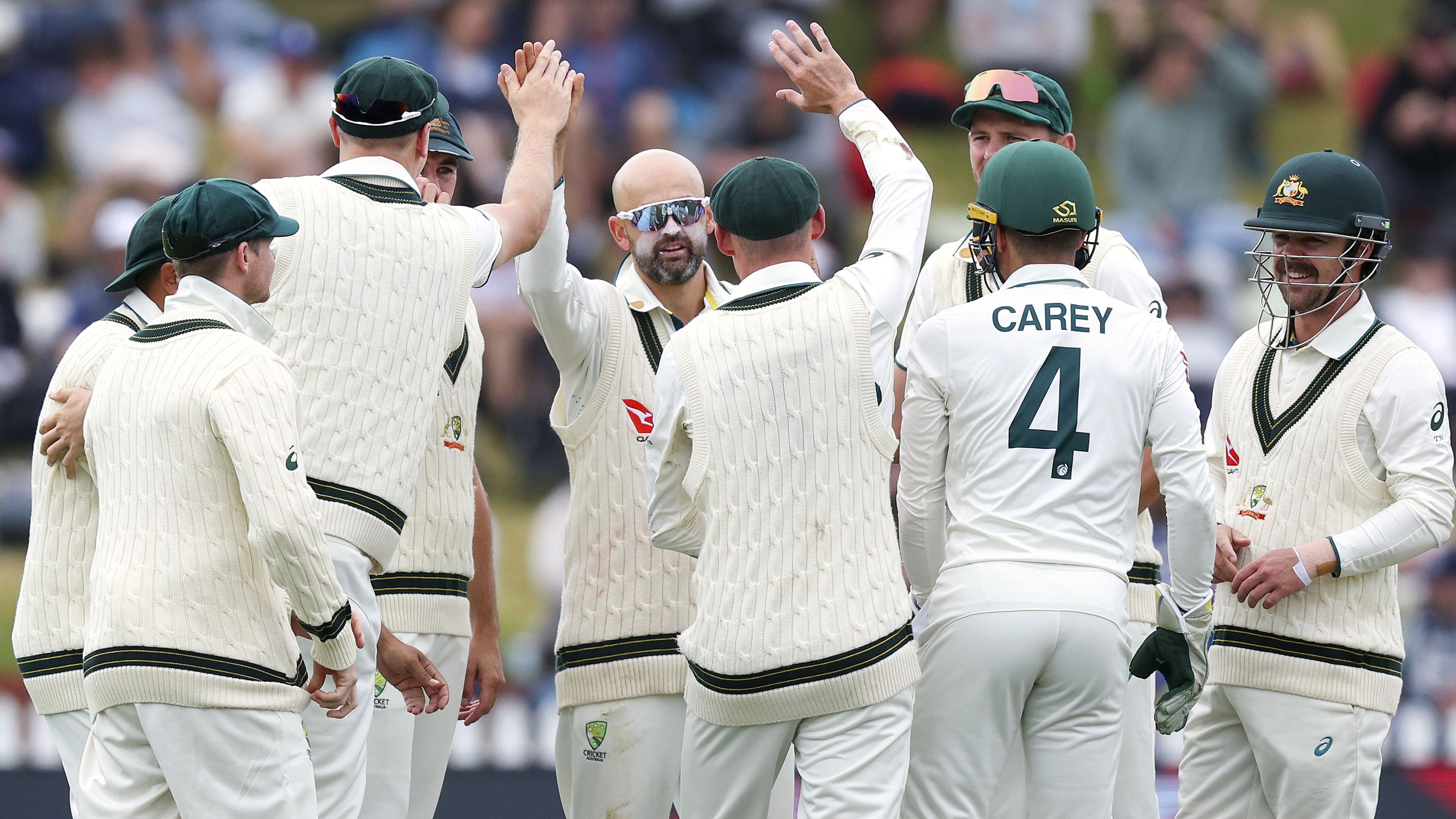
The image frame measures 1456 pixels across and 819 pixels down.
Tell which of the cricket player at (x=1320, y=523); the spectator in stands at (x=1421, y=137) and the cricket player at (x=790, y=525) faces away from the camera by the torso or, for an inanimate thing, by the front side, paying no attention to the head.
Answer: the cricket player at (x=790, y=525)

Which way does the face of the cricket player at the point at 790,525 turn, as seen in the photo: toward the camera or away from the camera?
away from the camera

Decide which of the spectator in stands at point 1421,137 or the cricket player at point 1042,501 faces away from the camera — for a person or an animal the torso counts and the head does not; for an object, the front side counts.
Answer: the cricket player

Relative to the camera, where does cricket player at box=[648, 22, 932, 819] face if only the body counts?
away from the camera

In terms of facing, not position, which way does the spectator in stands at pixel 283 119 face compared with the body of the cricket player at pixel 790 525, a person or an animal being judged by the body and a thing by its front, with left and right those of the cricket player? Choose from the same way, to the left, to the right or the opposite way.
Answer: the opposite way

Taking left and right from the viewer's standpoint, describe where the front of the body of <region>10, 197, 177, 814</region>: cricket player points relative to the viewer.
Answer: facing away from the viewer and to the right of the viewer

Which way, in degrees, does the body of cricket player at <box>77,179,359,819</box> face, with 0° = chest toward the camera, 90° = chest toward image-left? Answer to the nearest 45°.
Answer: approximately 225°

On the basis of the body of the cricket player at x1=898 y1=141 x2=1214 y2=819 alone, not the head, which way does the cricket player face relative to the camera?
away from the camera

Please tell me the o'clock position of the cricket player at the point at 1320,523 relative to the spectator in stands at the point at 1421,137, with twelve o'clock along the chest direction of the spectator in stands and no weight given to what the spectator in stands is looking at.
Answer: The cricket player is roughly at 12 o'clock from the spectator in stands.

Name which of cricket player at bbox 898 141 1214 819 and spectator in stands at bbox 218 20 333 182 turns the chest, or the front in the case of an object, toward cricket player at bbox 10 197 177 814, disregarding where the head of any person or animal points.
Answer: the spectator in stands

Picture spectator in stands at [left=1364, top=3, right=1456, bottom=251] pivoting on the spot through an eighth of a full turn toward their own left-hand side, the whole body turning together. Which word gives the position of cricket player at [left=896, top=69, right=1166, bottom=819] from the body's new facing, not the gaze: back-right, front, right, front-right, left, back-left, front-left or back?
front-right

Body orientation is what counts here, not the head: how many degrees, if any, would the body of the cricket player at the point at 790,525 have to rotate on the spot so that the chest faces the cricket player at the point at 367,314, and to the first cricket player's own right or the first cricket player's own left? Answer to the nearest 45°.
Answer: approximately 90° to the first cricket player's own left

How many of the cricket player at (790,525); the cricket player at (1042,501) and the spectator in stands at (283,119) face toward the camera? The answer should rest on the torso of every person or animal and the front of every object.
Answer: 1

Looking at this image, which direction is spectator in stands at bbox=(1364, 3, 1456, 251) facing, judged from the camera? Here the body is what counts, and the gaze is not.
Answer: toward the camera

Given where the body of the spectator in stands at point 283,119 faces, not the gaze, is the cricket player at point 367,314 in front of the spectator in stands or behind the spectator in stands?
in front

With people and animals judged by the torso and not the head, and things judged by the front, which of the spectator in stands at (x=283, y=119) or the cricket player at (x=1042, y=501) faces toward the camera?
the spectator in stands

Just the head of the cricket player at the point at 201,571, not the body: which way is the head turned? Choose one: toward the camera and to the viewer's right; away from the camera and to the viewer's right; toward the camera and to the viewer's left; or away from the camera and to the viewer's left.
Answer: away from the camera and to the viewer's right
